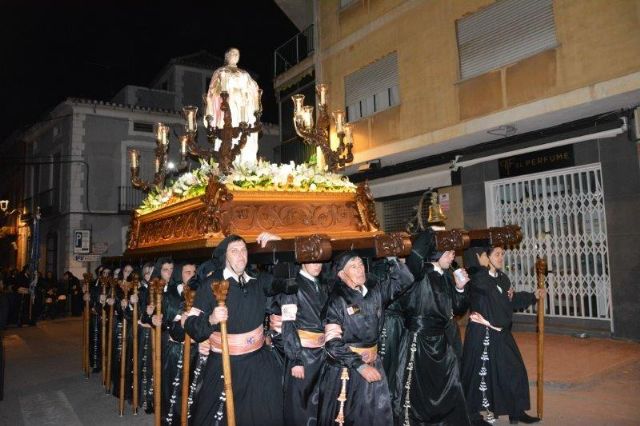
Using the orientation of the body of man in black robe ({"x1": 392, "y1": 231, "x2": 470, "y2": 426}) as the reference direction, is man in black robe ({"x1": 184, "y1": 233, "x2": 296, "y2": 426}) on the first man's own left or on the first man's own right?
on the first man's own right

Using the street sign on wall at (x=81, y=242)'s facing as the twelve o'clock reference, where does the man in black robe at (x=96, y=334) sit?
The man in black robe is roughly at 12 o'clock from the street sign on wall.

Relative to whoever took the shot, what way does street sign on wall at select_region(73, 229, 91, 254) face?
facing the viewer

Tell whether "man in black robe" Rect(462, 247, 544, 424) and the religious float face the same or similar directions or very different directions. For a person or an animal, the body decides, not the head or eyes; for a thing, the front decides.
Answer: same or similar directions

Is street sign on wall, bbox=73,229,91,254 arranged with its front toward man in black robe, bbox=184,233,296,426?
yes

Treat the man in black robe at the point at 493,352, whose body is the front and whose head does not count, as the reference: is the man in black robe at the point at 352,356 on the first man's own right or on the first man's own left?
on the first man's own right

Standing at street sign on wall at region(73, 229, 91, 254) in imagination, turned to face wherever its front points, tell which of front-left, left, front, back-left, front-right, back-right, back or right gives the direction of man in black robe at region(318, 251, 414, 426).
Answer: front

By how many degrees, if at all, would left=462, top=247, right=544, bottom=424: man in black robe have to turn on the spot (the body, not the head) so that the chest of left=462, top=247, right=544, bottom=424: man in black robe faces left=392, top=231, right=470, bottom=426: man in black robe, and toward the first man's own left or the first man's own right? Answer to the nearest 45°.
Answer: approximately 90° to the first man's own right

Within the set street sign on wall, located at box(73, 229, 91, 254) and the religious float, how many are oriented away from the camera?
0

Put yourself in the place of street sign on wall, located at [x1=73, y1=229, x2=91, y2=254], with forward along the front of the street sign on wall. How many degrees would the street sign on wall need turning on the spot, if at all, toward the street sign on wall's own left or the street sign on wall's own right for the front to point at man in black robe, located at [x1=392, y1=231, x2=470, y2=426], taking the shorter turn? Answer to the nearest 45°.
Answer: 0° — it already faces them

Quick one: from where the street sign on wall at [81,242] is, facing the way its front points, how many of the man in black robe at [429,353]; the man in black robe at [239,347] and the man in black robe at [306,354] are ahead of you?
3

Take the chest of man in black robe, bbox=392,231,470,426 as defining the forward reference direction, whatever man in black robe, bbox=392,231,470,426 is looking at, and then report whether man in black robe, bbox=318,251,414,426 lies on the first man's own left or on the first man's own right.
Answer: on the first man's own right

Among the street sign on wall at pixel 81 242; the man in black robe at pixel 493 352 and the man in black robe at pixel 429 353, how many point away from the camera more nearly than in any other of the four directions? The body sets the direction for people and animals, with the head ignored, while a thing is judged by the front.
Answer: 0
